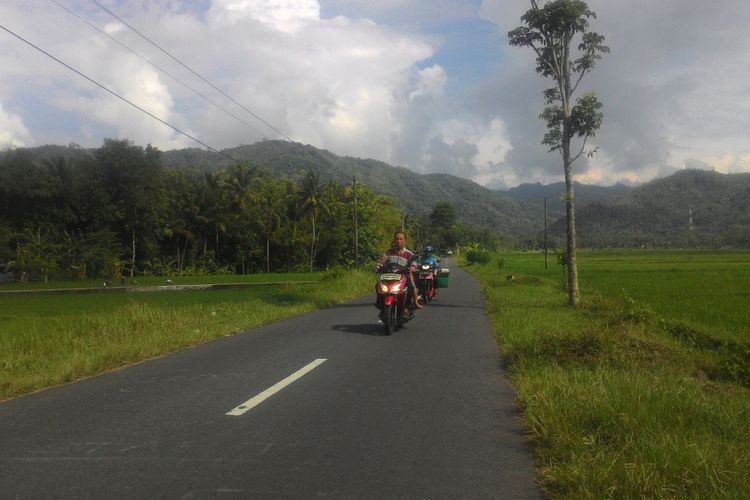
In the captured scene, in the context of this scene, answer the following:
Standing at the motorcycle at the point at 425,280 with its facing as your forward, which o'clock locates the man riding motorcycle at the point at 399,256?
The man riding motorcycle is roughly at 12 o'clock from the motorcycle.

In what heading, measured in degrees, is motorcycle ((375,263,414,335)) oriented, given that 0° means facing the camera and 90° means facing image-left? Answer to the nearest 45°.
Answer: approximately 0°

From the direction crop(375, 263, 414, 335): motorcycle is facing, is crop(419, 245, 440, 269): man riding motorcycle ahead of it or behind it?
behind

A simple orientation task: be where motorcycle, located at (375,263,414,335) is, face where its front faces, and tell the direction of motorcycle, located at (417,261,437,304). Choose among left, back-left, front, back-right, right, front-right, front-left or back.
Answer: back

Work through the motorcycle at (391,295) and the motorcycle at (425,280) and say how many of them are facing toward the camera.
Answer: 2

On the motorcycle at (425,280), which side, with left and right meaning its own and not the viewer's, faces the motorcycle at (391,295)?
front
